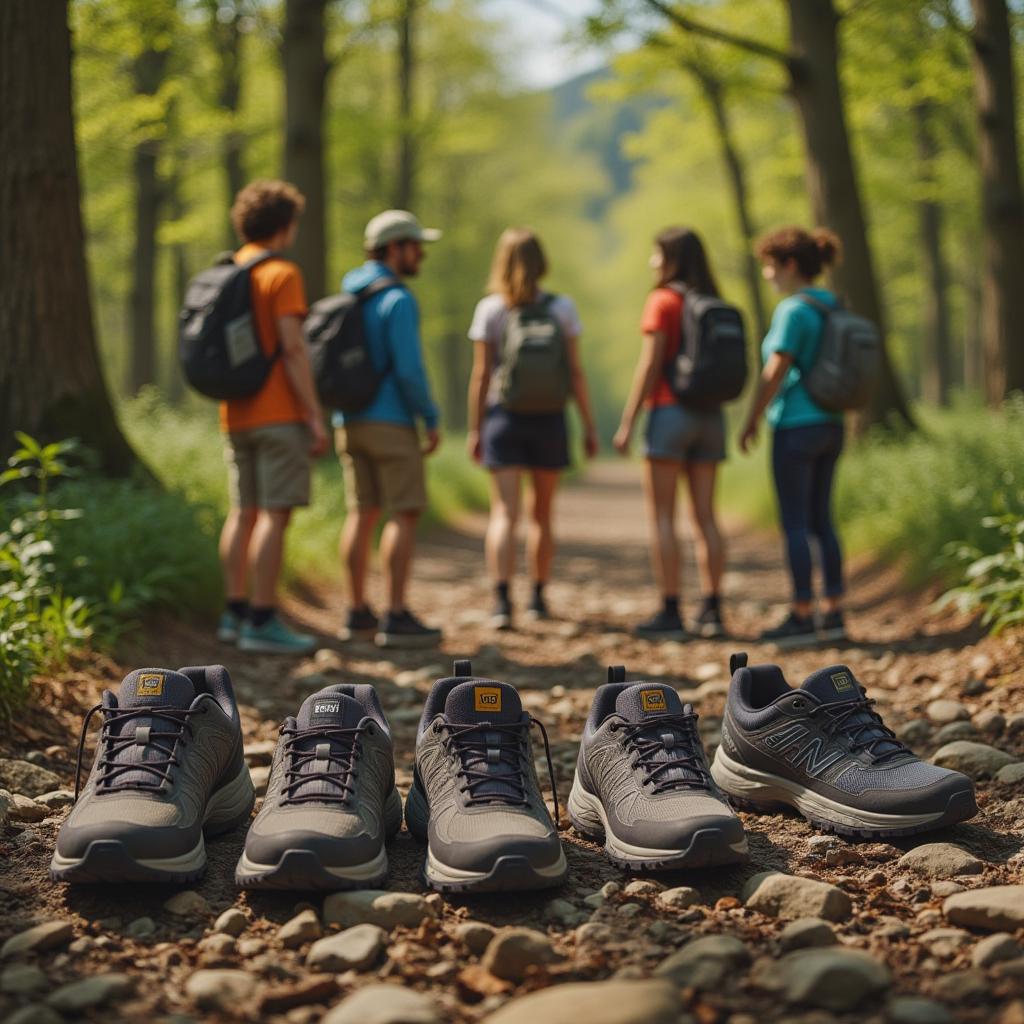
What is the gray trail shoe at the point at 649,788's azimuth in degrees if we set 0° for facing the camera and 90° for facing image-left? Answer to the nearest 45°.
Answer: approximately 315°

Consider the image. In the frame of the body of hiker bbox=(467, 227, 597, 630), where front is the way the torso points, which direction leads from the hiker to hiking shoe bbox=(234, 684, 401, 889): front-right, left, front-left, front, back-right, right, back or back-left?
back

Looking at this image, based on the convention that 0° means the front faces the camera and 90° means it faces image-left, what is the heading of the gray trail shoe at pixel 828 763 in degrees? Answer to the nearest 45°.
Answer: approximately 315°

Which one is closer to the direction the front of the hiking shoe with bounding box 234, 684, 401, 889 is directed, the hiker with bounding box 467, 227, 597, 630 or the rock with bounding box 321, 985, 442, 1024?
the rock

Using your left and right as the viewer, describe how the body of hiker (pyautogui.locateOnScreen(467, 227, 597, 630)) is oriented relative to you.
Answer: facing away from the viewer

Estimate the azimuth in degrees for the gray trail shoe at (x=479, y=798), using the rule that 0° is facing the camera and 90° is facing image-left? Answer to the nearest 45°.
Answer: approximately 0°

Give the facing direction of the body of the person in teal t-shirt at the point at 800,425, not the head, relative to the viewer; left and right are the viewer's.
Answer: facing to the left of the viewer

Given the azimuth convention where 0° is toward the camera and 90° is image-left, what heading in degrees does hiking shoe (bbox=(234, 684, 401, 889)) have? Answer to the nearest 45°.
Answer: approximately 0°

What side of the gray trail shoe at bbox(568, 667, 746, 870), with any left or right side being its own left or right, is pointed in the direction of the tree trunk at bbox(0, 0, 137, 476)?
back

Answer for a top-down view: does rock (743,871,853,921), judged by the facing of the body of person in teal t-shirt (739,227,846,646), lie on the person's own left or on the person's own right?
on the person's own left

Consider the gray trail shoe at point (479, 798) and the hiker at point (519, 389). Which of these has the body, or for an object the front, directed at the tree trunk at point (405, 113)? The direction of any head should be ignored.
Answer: the hiker
